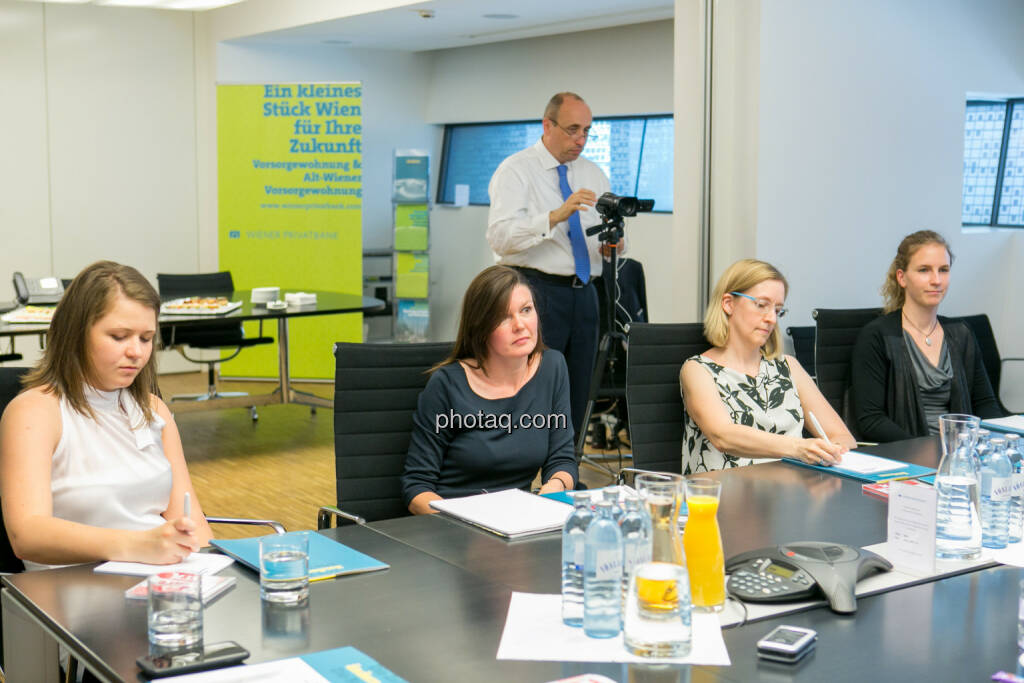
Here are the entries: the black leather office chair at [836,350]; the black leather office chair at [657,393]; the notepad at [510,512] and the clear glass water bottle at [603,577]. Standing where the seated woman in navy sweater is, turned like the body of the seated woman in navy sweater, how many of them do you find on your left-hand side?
2

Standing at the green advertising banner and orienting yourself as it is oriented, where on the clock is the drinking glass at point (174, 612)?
The drinking glass is roughly at 12 o'clock from the green advertising banner.

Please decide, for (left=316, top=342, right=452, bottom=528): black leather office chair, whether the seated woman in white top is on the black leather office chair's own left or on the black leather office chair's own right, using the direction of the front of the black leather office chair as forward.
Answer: on the black leather office chair's own right

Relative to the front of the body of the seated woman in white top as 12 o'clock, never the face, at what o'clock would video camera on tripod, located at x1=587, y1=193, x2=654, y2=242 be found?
The video camera on tripod is roughly at 9 o'clock from the seated woman in white top.

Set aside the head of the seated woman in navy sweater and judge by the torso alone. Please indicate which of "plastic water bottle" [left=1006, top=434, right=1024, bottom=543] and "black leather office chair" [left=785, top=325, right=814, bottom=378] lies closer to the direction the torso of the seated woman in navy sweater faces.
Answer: the plastic water bottle

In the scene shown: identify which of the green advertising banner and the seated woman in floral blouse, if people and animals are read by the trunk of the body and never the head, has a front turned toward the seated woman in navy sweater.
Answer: the green advertising banner

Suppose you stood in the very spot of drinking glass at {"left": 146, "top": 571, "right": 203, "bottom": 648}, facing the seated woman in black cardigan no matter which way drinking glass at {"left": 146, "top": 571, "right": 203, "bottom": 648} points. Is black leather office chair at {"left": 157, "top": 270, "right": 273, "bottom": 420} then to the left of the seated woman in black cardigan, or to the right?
left

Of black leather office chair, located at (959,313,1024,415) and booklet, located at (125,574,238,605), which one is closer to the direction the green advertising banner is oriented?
the booklet

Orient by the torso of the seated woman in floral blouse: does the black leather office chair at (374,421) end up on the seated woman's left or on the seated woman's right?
on the seated woman's right

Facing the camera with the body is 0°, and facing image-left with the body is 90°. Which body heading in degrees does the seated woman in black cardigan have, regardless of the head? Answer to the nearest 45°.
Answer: approximately 315°

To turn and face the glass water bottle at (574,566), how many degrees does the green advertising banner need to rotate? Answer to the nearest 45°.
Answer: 0° — it already faces it

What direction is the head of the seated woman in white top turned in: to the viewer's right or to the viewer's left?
to the viewer's right
